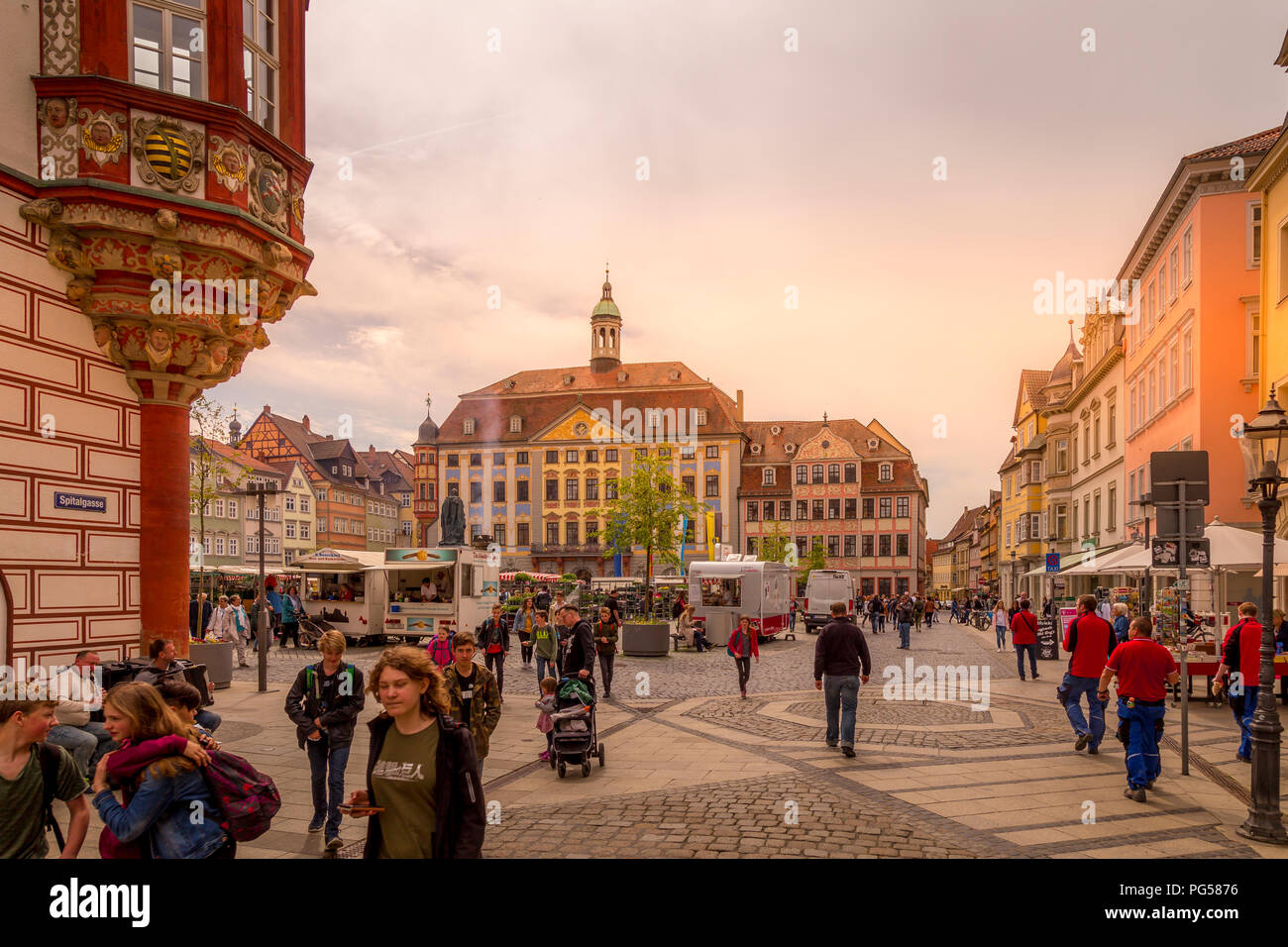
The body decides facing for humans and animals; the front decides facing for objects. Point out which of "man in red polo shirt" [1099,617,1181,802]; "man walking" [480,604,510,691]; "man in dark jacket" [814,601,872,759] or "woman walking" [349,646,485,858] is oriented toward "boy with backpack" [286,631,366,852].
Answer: the man walking

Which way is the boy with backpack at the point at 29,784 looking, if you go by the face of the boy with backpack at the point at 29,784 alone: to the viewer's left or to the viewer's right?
to the viewer's right

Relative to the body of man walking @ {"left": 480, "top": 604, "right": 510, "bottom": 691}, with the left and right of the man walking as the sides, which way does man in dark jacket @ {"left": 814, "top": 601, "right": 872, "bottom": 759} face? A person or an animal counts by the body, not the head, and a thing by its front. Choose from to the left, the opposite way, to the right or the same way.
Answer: the opposite way
